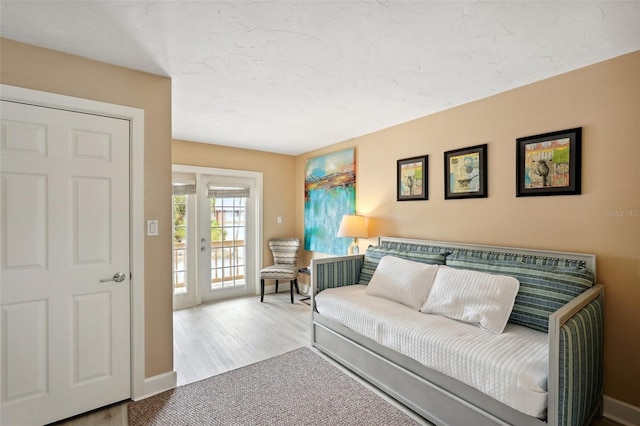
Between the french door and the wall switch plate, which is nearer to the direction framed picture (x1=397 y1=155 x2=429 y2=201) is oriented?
the wall switch plate

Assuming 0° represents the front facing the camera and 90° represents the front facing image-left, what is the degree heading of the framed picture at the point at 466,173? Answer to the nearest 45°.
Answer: approximately 45°

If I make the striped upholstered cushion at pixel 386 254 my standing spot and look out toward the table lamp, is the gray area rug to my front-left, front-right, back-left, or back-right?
back-left

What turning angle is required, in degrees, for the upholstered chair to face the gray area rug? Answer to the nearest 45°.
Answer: approximately 45° to its left

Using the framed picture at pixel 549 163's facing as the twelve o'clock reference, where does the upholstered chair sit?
The upholstered chair is roughly at 2 o'clock from the framed picture.
